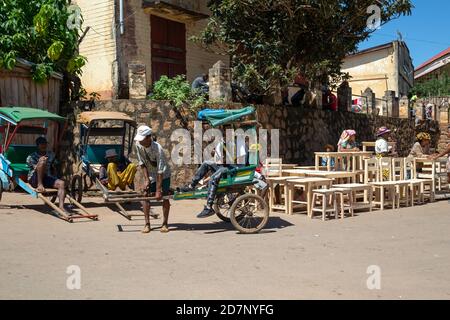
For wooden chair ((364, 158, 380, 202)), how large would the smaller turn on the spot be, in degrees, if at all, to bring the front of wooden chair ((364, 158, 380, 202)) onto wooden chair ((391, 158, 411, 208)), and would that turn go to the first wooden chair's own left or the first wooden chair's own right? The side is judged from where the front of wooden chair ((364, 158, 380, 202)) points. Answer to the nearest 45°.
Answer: approximately 45° to the first wooden chair's own left

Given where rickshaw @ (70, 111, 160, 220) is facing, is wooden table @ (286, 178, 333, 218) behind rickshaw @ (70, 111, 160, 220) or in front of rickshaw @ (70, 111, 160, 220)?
in front

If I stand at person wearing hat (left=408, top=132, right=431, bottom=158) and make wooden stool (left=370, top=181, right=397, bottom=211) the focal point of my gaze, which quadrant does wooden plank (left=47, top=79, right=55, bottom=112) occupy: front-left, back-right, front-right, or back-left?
front-right

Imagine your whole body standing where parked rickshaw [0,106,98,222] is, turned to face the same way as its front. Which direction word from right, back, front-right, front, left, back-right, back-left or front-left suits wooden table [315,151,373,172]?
front-left

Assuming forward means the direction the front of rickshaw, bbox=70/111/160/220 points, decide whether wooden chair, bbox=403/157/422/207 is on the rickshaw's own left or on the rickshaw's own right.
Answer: on the rickshaw's own left

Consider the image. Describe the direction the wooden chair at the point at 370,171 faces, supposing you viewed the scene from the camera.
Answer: facing the viewer and to the right of the viewer

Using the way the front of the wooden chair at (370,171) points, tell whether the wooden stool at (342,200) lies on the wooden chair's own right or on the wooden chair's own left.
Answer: on the wooden chair's own right

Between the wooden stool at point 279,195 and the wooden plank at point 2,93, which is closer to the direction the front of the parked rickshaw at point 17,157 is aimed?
the wooden stool

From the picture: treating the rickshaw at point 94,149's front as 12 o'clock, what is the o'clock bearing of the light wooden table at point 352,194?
The light wooden table is roughly at 11 o'clock from the rickshaw.

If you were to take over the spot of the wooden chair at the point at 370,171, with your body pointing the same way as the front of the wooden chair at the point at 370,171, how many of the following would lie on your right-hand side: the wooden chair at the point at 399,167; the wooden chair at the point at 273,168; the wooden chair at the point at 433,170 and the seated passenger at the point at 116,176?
2

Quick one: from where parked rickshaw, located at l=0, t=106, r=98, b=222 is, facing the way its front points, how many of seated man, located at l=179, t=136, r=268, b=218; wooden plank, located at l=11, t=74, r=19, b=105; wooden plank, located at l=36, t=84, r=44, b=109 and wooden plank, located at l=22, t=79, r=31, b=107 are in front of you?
1

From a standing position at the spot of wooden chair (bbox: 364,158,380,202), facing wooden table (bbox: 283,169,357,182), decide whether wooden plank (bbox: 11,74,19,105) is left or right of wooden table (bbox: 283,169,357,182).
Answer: right

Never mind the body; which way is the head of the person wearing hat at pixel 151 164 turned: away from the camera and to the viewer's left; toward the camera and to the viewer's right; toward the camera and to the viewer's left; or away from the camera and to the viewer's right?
toward the camera and to the viewer's left

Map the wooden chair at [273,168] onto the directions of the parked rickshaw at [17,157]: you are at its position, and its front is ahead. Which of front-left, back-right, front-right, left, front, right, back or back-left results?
front-left

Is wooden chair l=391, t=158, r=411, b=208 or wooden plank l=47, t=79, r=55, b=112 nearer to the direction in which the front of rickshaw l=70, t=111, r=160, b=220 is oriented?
the wooden chair

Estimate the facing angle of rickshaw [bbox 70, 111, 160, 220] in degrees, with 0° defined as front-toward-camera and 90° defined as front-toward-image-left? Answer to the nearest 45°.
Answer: approximately 315°

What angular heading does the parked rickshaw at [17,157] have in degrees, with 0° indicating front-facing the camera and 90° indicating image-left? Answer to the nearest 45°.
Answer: approximately 315°
